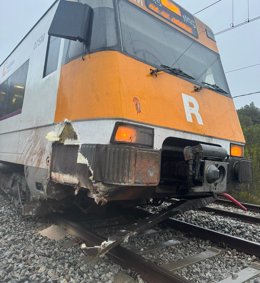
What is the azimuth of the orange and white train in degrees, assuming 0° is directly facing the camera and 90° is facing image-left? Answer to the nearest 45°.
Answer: approximately 315°
